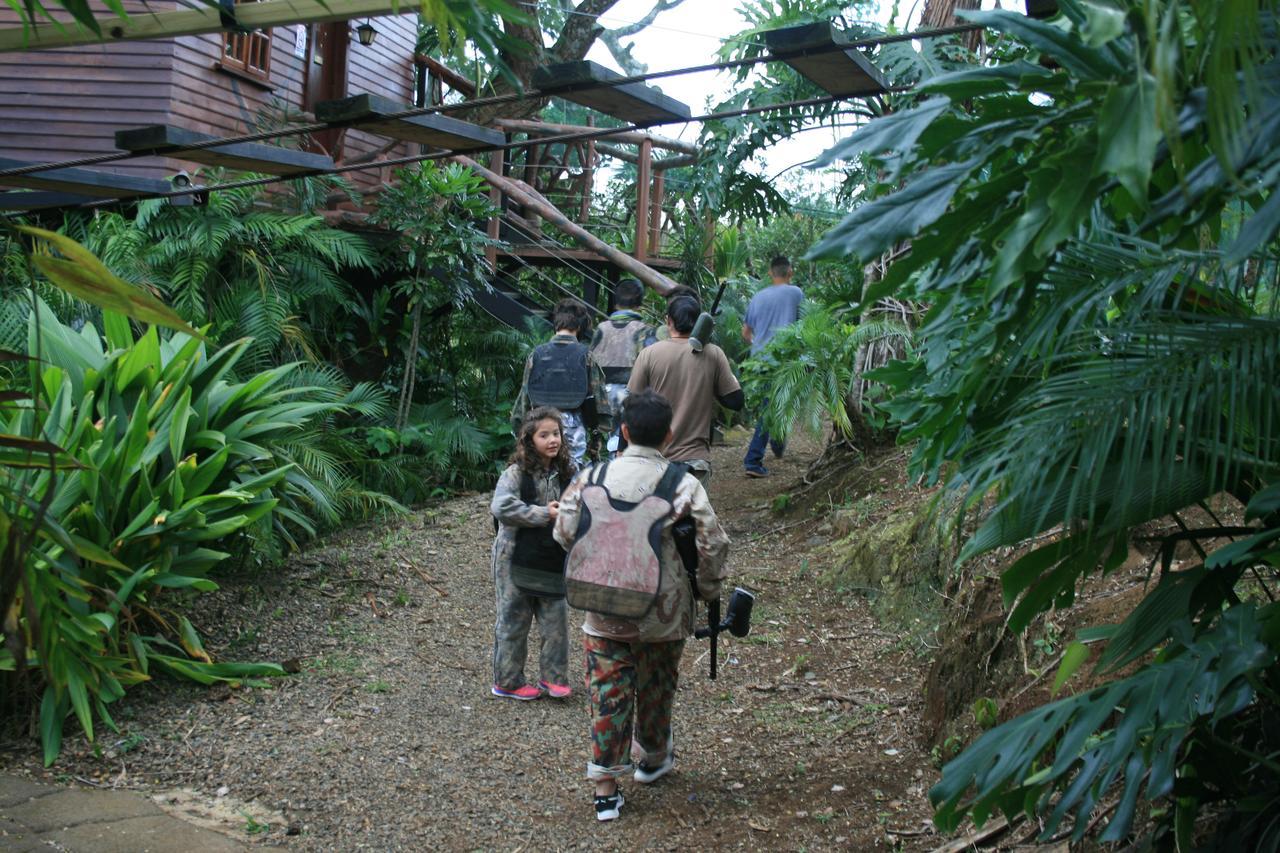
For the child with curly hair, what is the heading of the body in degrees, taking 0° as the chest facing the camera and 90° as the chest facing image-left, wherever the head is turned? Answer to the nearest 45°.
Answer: approximately 315°

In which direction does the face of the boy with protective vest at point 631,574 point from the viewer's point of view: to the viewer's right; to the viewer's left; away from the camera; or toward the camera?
away from the camera

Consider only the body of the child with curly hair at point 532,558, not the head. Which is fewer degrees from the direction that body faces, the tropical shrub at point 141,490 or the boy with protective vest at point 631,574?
the boy with protective vest

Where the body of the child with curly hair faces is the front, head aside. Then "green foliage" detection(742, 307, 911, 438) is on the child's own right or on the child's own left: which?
on the child's own left

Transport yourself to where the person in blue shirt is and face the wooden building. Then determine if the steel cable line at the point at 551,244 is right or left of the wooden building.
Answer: right

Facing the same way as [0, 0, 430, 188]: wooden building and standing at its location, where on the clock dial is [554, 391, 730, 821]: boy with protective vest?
The boy with protective vest is roughly at 1 o'clock from the wooden building.

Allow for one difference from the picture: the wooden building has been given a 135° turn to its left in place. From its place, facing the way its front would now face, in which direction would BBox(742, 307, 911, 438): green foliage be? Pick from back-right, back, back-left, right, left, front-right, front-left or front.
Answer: back-right

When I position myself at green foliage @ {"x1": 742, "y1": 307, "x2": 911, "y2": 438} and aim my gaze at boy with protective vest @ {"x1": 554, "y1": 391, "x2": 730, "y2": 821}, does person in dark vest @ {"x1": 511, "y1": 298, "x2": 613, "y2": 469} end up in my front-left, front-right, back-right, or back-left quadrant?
front-right

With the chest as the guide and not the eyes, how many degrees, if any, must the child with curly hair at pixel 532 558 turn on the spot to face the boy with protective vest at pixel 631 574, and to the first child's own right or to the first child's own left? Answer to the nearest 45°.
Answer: approximately 45° to the first child's own right

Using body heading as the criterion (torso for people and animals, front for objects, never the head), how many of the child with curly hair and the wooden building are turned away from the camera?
0

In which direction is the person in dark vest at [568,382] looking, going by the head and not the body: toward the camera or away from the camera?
away from the camera

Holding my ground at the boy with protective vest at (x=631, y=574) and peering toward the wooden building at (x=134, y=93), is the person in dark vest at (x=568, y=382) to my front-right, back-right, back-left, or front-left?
front-right

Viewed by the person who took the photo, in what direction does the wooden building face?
facing the viewer and to the right of the viewer

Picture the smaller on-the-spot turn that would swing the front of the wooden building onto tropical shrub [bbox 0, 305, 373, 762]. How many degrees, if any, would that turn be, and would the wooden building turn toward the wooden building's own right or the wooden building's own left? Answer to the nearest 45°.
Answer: approximately 45° to the wooden building's own right

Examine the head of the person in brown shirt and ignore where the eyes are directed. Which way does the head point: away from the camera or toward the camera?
away from the camera

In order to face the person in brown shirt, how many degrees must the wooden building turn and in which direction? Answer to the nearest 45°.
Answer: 0° — it already faces them

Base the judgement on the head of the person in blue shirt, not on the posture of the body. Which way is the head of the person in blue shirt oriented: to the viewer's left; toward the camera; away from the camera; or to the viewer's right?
away from the camera
